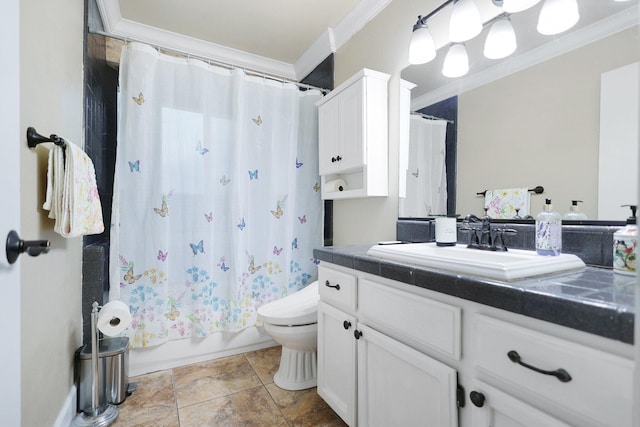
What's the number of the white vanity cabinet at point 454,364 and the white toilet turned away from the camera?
0

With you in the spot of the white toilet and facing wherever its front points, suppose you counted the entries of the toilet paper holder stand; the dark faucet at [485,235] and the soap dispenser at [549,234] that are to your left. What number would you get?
2

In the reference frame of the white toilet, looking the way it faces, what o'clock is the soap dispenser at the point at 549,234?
The soap dispenser is roughly at 9 o'clock from the white toilet.

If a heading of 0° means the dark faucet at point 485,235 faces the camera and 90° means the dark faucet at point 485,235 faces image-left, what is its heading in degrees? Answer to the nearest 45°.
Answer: approximately 45°

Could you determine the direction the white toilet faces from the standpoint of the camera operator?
facing the viewer and to the left of the viewer

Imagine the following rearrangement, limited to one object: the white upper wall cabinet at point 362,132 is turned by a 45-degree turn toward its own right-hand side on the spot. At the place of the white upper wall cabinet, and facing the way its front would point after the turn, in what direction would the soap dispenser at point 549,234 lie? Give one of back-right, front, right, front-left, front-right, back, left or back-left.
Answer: back-left

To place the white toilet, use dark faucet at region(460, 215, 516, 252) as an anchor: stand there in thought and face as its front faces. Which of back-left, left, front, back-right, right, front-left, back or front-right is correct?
front-right

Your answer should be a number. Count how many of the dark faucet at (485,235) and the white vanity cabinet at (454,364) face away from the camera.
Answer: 0

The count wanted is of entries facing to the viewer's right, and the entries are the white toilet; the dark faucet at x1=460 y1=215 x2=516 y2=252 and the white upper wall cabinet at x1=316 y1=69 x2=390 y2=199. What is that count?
0

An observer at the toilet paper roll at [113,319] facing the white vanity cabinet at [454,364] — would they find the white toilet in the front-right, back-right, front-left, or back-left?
front-left

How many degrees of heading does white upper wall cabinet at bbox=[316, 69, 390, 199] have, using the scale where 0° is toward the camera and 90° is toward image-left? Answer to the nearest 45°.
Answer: approximately 45°

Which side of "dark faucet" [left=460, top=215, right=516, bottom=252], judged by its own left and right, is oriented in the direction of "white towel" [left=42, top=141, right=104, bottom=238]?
front

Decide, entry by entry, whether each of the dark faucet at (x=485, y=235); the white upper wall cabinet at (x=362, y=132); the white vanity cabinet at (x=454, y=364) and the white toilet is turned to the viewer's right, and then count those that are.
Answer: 0
